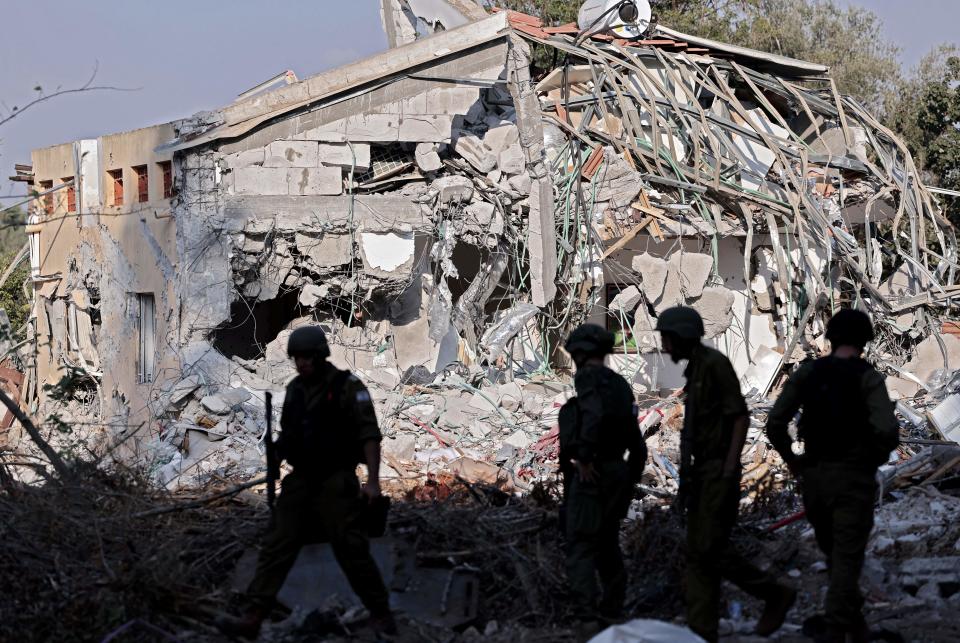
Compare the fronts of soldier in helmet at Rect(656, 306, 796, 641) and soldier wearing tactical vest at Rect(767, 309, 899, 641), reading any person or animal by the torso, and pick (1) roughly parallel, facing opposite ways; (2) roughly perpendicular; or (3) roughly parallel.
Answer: roughly perpendicular

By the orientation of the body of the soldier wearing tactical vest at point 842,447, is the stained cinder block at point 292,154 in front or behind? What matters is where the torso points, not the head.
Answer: in front

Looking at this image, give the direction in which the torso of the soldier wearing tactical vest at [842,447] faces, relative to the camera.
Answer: away from the camera

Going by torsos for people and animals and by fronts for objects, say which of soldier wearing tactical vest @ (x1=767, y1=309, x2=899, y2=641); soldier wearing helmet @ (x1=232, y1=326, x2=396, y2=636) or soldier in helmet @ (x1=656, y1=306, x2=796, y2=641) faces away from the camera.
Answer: soldier wearing tactical vest @ (x1=767, y1=309, x2=899, y2=641)

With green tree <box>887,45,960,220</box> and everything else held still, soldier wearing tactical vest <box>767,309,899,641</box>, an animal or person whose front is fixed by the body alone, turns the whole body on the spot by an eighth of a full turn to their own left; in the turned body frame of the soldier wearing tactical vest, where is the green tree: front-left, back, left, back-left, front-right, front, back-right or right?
front-right

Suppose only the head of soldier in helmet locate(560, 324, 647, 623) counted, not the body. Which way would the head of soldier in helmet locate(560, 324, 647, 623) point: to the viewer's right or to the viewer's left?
to the viewer's left

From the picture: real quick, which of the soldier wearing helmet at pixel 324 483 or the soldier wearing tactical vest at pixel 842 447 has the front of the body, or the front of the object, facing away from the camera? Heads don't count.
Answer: the soldier wearing tactical vest at pixel 842 447

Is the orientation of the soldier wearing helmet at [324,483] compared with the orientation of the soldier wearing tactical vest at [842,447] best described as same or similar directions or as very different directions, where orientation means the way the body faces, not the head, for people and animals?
very different directions

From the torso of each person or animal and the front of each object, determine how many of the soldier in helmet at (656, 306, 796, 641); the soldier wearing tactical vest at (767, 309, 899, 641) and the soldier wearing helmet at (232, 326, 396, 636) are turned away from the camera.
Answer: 1

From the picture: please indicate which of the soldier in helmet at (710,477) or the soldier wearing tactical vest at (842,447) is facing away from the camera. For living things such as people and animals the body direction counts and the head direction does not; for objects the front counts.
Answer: the soldier wearing tactical vest

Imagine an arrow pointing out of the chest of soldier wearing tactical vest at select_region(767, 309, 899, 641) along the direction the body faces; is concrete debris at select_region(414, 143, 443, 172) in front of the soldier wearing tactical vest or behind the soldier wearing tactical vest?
in front
